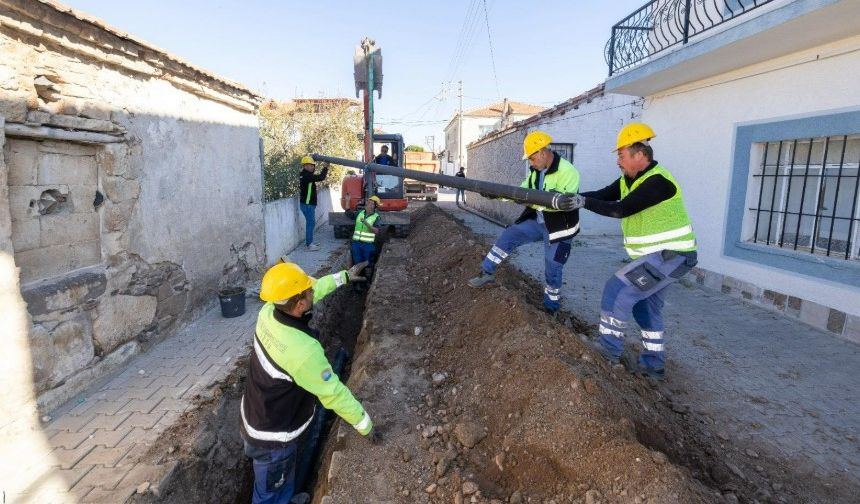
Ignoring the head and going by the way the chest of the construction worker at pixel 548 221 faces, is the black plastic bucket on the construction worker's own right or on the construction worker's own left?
on the construction worker's own right

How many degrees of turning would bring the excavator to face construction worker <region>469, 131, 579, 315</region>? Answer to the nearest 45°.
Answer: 0° — it already faces them

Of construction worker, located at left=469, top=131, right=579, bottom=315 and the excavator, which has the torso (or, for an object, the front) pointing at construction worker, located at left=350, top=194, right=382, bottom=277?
the excavator

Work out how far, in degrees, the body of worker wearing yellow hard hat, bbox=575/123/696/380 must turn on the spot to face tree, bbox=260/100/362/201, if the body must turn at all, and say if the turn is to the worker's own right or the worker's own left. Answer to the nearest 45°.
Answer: approximately 45° to the worker's own right

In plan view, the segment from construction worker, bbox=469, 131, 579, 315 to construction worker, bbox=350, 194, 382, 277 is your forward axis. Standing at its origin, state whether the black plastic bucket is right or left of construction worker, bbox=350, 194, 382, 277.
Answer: left

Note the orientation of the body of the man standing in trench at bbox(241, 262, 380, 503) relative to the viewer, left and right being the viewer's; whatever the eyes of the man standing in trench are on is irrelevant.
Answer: facing away from the viewer and to the right of the viewer

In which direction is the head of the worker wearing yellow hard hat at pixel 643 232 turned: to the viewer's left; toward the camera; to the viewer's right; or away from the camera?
to the viewer's left

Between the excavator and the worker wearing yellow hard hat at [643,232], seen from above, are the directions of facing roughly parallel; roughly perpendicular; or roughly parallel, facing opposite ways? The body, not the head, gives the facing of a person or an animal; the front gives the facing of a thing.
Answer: roughly perpendicular

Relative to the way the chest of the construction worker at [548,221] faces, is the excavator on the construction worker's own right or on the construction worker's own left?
on the construction worker's own right

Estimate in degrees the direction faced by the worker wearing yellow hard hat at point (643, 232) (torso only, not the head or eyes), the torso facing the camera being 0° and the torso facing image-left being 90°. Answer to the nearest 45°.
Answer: approximately 90°
